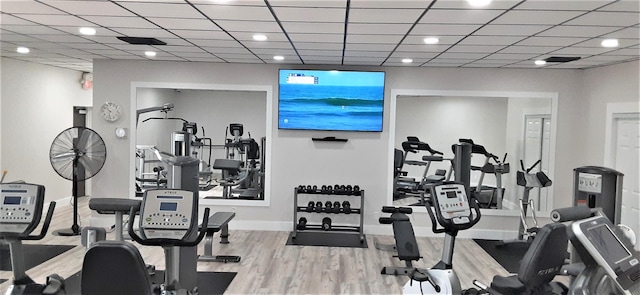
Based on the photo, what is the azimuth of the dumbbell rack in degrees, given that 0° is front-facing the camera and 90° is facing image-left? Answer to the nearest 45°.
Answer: approximately 0°

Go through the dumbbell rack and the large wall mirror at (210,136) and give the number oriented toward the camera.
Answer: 2

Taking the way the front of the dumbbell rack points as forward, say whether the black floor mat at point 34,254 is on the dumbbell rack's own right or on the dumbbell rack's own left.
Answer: on the dumbbell rack's own right

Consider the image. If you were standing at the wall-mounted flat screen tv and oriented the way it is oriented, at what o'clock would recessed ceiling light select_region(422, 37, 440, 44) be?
The recessed ceiling light is roughly at 11 o'clock from the wall-mounted flat screen tv.

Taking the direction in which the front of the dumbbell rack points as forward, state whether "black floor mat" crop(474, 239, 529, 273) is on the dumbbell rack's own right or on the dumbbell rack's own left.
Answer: on the dumbbell rack's own left
